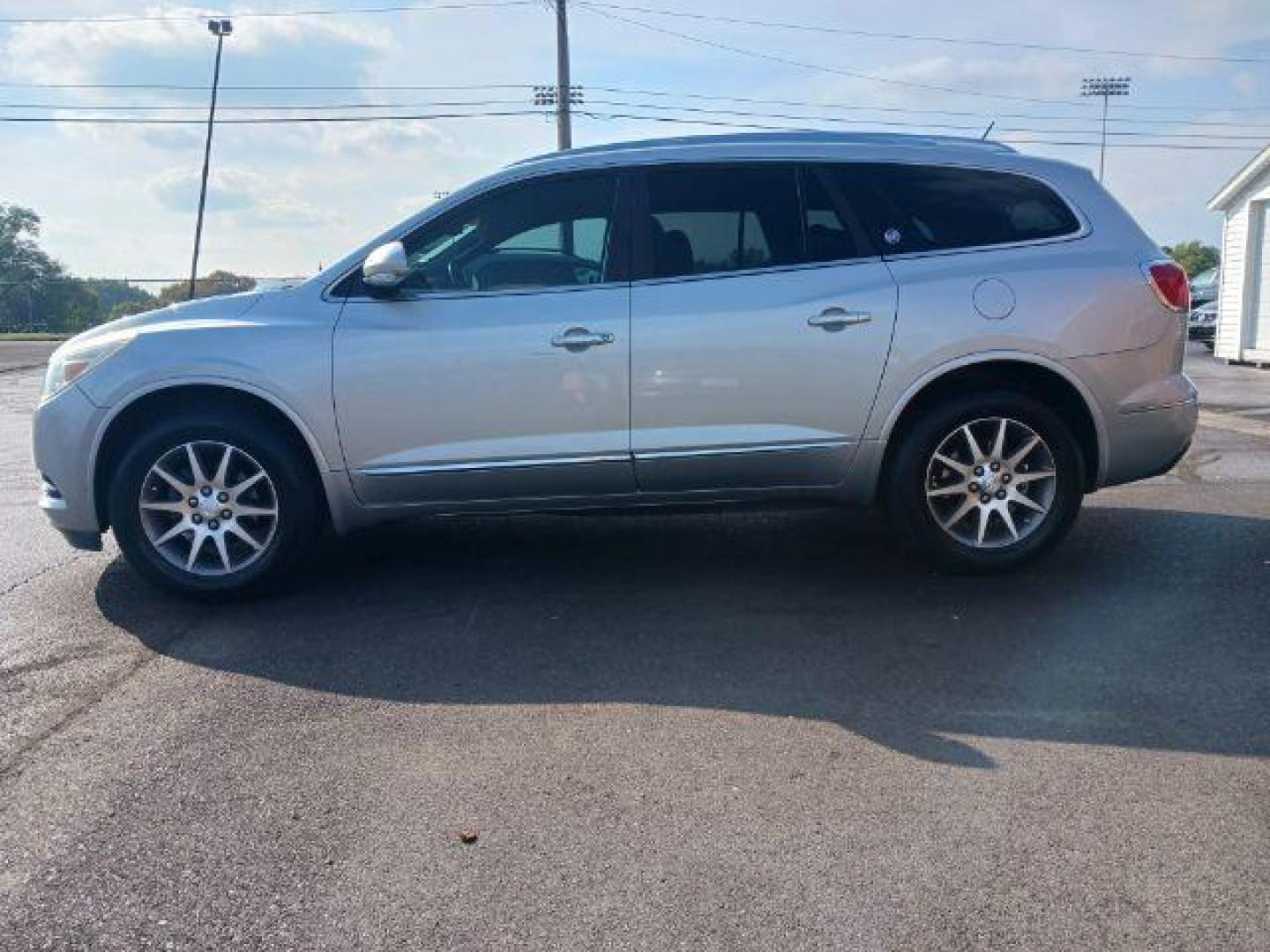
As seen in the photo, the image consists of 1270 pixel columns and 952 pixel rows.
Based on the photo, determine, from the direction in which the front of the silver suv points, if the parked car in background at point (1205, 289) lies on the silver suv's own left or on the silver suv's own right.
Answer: on the silver suv's own right

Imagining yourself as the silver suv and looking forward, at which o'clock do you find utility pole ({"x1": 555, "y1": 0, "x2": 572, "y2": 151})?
The utility pole is roughly at 3 o'clock from the silver suv.

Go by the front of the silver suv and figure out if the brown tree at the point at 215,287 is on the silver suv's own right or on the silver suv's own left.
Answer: on the silver suv's own right

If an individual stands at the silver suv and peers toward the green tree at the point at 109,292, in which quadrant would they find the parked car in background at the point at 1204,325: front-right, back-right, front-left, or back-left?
front-right

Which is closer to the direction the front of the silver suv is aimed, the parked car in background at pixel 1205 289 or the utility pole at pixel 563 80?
the utility pole

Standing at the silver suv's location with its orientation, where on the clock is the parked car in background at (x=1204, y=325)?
The parked car in background is roughly at 4 o'clock from the silver suv.

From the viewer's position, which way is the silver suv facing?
facing to the left of the viewer

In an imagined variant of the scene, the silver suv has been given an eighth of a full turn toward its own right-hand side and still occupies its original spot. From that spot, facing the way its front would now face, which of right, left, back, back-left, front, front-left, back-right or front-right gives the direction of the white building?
right

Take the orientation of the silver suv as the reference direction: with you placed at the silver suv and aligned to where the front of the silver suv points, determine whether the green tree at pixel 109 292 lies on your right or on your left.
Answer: on your right
